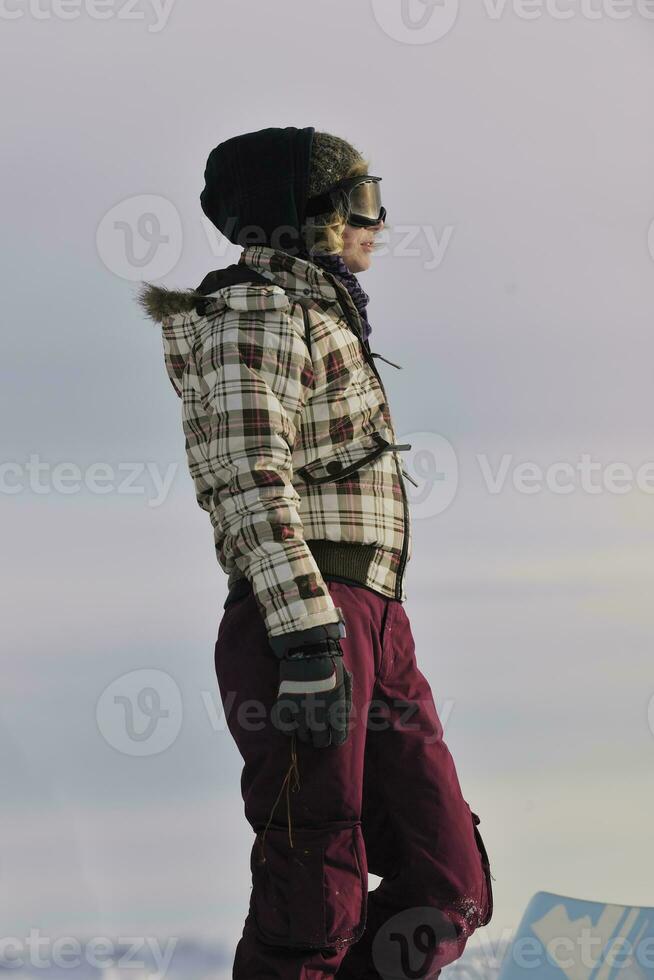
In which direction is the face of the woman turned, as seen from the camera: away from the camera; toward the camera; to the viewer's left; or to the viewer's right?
to the viewer's right

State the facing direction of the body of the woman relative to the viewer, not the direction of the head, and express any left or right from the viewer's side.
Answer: facing to the right of the viewer
